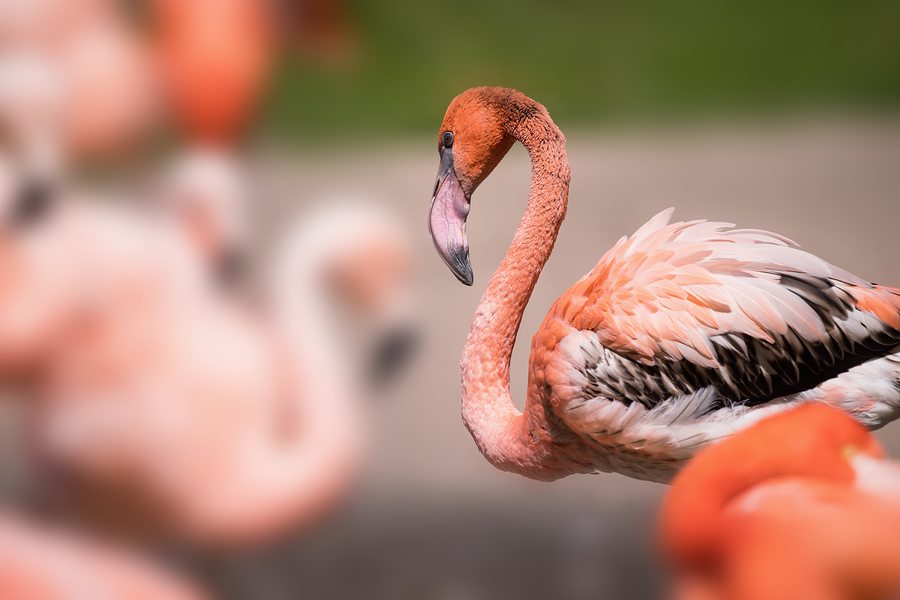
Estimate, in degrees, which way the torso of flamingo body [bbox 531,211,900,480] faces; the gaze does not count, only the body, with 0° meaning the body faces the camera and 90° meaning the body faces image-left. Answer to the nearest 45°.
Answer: approximately 90°

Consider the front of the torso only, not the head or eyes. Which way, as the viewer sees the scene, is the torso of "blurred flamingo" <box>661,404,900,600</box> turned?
to the viewer's left

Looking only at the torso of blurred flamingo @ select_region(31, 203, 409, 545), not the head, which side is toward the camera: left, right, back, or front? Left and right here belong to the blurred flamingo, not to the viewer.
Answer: right
